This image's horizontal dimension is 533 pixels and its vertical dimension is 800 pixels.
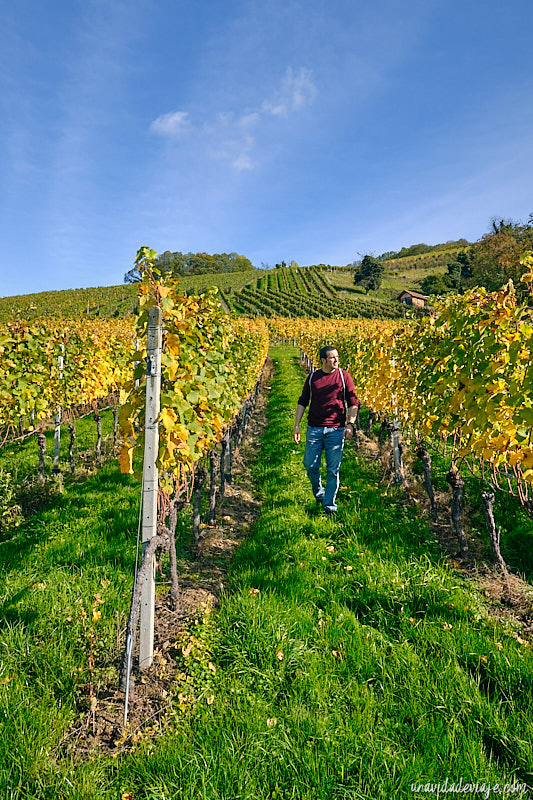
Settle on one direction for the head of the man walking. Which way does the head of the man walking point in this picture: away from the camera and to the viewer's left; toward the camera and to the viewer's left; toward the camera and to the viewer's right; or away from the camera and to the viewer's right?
toward the camera and to the viewer's right

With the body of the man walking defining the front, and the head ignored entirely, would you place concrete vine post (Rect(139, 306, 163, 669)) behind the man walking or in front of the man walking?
in front

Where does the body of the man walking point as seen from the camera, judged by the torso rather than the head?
toward the camera
